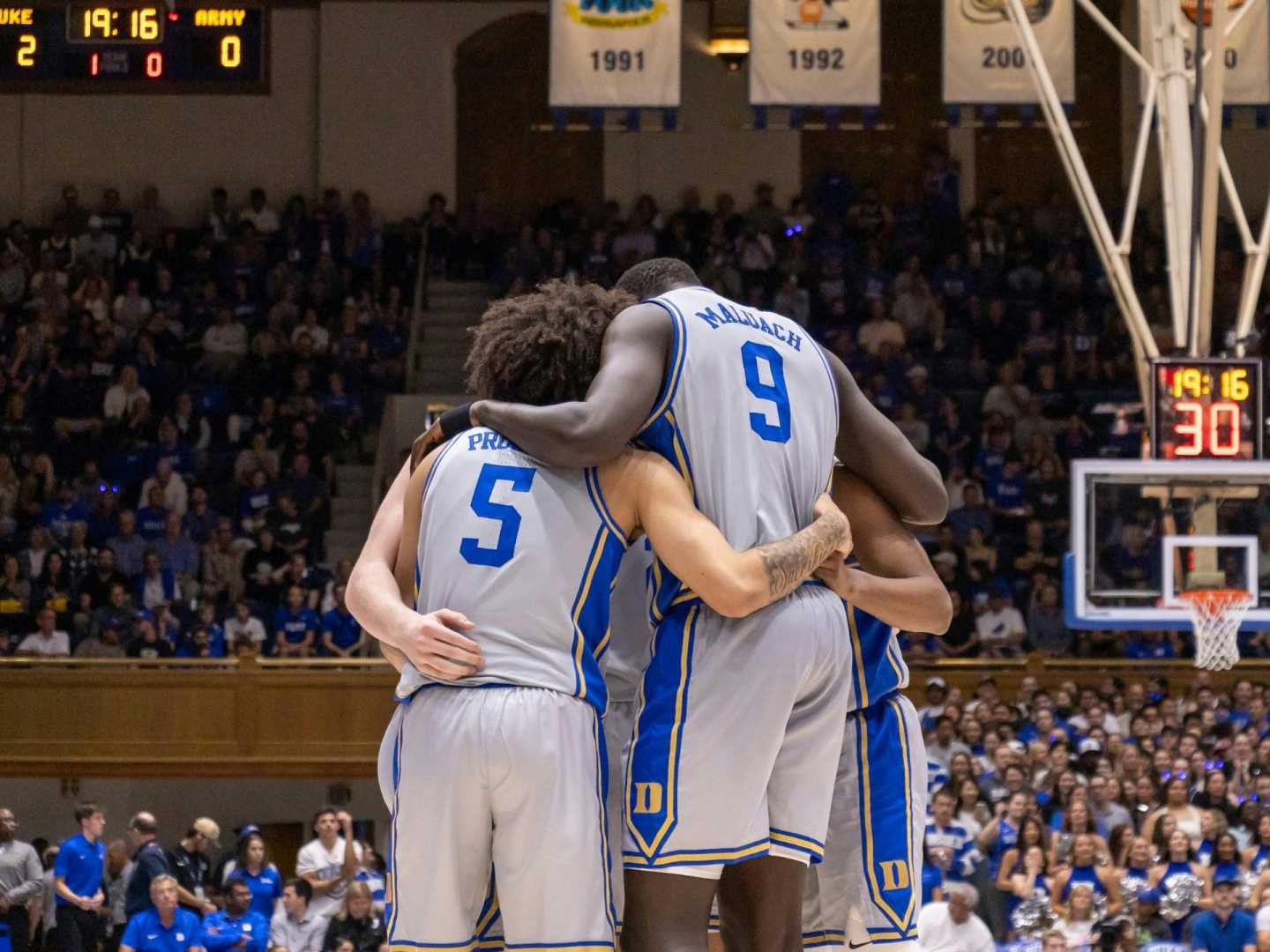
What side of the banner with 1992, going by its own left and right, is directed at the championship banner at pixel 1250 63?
left

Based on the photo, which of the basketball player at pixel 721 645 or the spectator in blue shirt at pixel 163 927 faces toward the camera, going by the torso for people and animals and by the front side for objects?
the spectator in blue shirt

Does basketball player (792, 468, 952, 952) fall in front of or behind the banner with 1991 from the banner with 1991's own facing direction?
in front

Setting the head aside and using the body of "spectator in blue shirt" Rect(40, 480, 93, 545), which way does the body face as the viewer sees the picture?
toward the camera

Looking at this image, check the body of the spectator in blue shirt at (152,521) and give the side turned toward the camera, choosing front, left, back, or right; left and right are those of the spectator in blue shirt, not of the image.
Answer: front

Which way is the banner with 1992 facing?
toward the camera

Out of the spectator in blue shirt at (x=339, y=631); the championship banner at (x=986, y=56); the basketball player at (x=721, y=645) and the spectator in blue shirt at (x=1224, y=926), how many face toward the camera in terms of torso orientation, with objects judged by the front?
3

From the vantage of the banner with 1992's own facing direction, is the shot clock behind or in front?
in front

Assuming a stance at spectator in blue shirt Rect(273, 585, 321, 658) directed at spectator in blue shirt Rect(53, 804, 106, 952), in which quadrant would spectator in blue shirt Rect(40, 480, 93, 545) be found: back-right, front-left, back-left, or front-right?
back-right

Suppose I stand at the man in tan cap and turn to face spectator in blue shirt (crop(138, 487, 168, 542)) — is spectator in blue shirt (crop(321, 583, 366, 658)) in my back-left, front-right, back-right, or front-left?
front-right

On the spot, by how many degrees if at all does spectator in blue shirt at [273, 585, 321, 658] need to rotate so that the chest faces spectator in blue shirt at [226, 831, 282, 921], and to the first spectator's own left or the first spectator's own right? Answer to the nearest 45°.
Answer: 0° — they already face them

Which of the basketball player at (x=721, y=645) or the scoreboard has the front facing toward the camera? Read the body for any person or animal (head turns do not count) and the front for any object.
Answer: the scoreboard

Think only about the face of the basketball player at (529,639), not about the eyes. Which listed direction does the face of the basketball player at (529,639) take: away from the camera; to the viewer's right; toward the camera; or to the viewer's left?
away from the camera

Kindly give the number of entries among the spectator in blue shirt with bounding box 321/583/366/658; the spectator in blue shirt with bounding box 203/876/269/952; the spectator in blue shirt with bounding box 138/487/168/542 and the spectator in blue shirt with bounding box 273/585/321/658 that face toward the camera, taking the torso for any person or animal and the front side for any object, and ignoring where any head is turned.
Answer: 4
